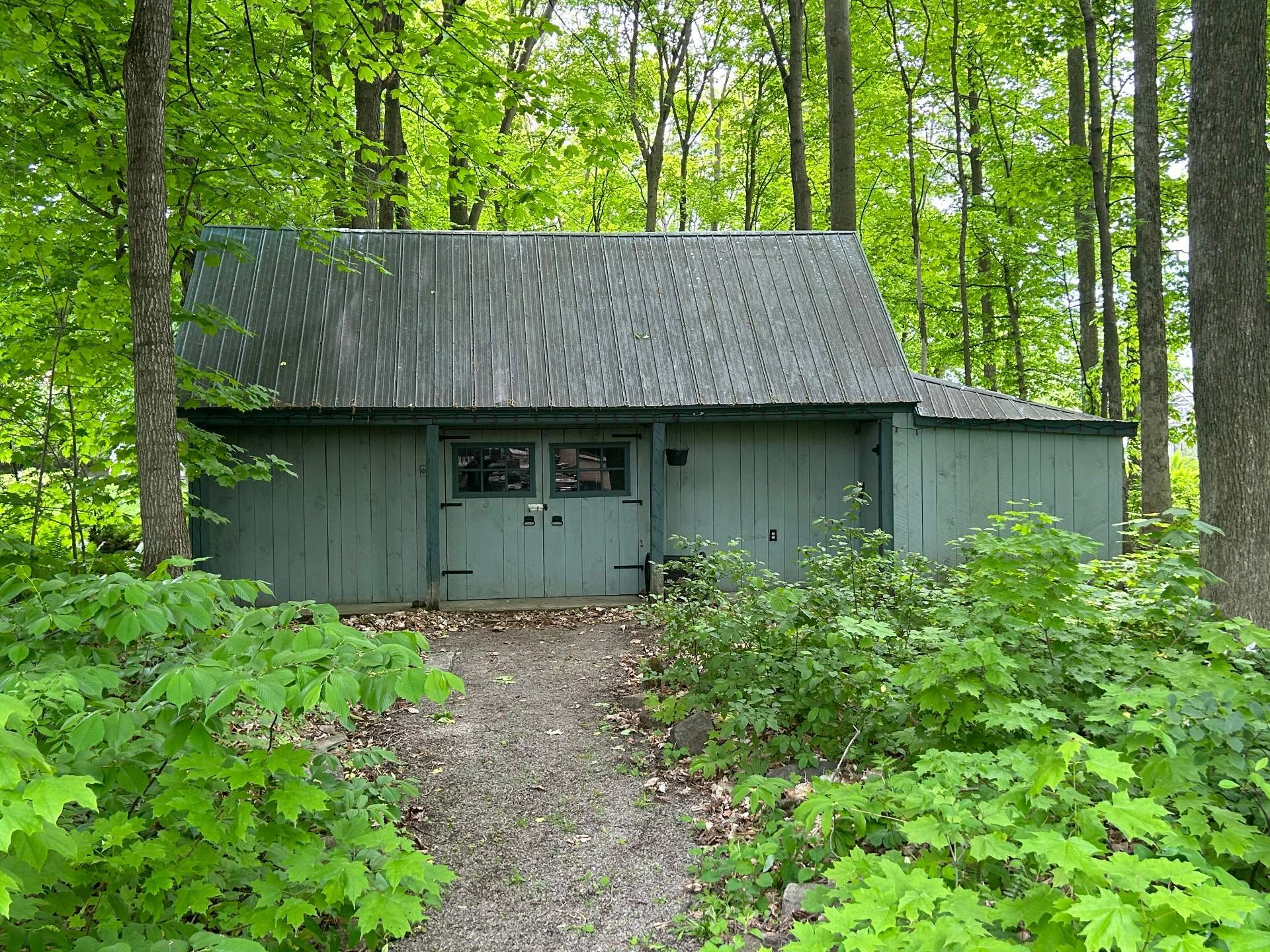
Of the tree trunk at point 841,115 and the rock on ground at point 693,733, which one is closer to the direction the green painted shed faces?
the rock on ground

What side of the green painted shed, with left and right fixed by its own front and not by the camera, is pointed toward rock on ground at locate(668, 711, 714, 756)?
front

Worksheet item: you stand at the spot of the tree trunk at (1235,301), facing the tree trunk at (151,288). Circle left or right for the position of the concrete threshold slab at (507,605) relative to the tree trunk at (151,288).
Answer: right

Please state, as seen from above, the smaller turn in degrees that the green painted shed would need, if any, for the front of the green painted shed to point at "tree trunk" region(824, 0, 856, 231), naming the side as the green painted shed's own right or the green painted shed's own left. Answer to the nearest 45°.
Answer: approximately 135° to the green painted shed's own left

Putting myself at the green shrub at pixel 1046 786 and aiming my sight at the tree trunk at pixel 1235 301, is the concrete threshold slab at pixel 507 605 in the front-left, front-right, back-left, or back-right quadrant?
front-left

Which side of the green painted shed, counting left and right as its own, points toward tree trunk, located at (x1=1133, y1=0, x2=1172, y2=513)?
left

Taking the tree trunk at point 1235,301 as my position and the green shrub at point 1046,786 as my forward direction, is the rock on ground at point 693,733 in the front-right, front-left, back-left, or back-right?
front-right

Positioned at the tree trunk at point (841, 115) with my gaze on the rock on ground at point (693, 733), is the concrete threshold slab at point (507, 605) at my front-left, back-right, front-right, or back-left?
front-right

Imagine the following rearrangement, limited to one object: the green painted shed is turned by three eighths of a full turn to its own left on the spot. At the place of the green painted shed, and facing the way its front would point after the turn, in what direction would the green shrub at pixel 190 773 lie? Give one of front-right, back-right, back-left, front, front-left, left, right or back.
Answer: back-right

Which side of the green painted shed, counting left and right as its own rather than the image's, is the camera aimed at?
front

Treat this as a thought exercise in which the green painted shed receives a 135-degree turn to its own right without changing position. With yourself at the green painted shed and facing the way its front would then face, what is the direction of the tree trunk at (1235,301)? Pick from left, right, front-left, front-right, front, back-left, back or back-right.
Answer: back
